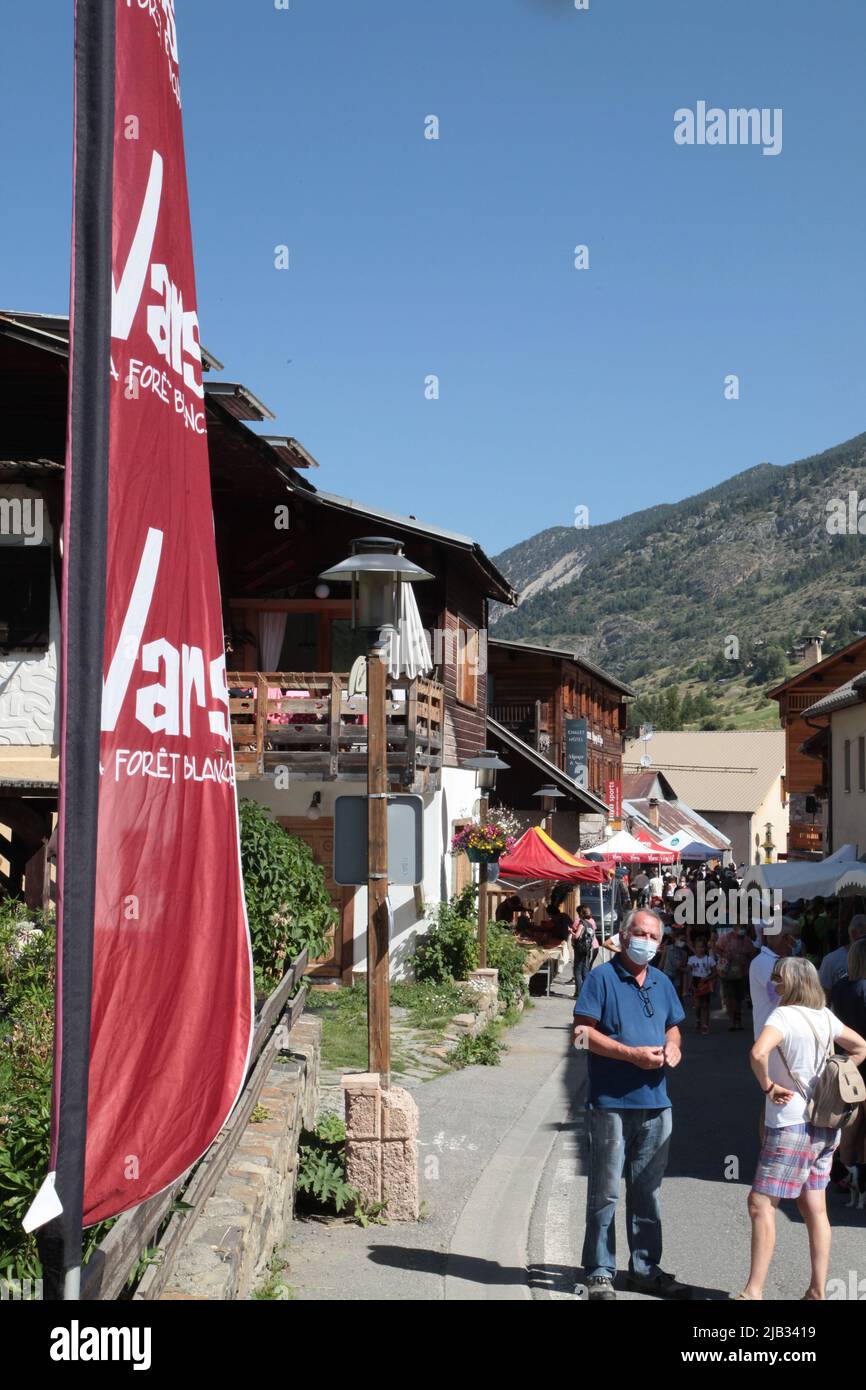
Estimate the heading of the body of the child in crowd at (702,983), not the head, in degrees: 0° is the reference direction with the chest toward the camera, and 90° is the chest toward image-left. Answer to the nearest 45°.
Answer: approximately 0°

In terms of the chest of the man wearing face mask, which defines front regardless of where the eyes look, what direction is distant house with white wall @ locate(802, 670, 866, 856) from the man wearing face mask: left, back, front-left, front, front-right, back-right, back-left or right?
back-left

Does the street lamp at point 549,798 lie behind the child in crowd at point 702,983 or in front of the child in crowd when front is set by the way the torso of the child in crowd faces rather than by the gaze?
behind

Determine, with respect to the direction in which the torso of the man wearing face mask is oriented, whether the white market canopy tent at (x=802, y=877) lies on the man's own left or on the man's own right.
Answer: on the man's own left

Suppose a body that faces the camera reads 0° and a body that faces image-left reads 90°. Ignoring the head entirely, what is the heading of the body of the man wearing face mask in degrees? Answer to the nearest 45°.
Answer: approximately 315°

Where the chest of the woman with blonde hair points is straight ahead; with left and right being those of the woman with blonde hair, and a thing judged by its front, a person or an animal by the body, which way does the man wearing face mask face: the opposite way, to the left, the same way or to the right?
the opposite way

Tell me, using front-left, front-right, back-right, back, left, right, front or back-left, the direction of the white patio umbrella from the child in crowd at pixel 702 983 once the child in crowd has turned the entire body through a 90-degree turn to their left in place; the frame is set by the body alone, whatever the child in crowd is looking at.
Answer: back-right

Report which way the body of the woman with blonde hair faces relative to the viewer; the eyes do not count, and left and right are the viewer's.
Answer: facing away from the viewer and to the left of the viewer

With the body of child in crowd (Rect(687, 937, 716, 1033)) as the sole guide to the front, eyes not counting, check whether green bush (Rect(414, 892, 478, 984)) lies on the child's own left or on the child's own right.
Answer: on the child's own right

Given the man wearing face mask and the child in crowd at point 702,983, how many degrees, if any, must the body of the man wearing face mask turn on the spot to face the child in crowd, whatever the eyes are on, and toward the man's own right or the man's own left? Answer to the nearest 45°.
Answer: approximately 135° to the man's own left

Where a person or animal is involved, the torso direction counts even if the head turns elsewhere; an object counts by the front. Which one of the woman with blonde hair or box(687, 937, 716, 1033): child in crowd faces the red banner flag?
the child in crowd

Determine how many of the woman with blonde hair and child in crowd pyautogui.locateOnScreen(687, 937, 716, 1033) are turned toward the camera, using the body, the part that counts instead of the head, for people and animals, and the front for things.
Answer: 1

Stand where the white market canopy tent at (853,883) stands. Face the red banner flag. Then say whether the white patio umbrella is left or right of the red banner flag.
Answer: right
